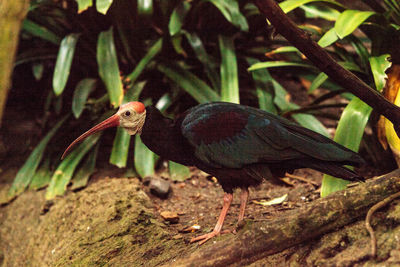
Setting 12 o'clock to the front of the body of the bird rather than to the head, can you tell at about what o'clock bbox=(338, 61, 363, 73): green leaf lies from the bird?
The green leaf is roughly at 4 o'clock from the bird.

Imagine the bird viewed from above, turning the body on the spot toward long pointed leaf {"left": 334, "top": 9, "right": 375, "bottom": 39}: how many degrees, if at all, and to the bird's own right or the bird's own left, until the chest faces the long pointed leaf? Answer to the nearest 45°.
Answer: approximately 135° to the bird's own right

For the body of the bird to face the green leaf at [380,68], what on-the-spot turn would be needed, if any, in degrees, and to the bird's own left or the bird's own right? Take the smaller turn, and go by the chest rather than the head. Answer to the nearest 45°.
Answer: approximately 135° to the bird's own right

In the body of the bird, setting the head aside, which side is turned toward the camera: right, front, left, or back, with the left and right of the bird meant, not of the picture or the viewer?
left

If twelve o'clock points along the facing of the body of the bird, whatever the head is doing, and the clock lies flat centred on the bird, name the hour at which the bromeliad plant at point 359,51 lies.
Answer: The bromeliad plant is roughly at 4 o'clock from the bird.
